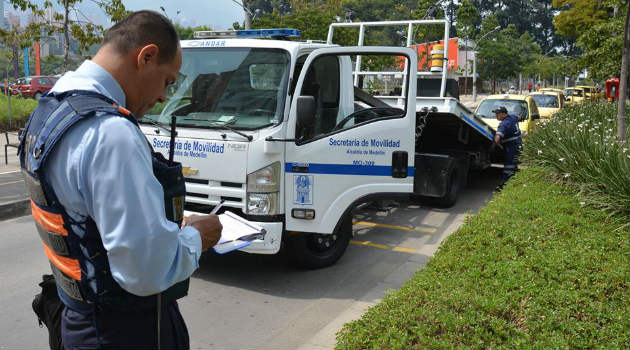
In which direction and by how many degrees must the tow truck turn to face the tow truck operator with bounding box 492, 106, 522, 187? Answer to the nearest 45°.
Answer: approximately 180°

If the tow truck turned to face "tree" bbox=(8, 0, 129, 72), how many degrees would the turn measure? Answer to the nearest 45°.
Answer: approximately 90° to its right

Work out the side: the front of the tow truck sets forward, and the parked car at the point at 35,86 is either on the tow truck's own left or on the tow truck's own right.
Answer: on the tow truck's own right

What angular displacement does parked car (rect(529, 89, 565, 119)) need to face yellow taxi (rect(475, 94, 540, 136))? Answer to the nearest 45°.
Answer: approximately 45° to its left

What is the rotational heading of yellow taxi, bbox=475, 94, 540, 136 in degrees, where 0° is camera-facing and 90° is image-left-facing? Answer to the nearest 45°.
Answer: approximately 45°

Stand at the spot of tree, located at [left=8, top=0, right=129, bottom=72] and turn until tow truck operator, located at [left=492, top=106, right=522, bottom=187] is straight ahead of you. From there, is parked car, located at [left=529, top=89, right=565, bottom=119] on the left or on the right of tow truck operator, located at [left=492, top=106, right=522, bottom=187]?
left

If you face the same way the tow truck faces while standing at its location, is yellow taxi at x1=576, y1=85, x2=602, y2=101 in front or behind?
behind

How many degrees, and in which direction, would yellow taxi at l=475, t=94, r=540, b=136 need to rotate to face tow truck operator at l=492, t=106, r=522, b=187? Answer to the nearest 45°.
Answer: approximately 45° to its left
